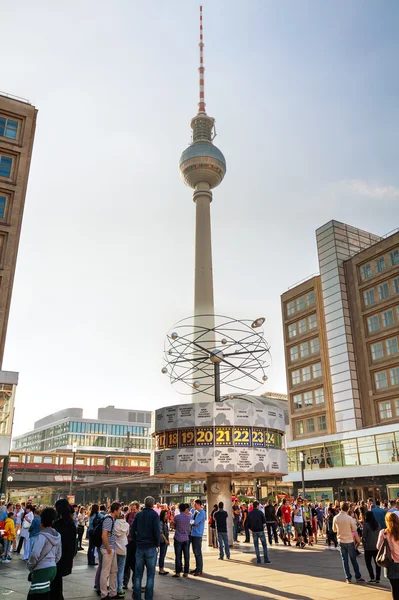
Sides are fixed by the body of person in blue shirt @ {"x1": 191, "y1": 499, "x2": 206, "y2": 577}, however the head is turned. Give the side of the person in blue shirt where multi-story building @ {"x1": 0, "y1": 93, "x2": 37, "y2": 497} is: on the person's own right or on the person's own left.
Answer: on the person's own right
